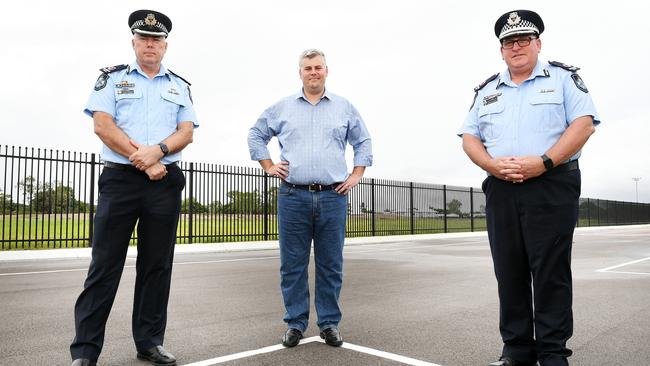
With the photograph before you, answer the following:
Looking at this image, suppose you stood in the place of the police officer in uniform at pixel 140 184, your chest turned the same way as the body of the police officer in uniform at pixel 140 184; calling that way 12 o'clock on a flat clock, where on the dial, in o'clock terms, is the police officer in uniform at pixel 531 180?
the police officer in uniform at pixel 531 180 is roughly at 10 o'clock from the police officer in uniform at pixel 140 184.

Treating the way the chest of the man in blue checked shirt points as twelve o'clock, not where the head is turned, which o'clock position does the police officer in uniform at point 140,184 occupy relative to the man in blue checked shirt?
The police officer in uniform is roughly at 2 o'clock from the man in blue checked shirt.

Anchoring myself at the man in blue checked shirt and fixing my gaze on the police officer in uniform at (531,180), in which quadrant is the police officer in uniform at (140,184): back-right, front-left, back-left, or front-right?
back-right

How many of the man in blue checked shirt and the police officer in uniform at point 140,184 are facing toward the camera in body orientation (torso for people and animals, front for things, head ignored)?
2

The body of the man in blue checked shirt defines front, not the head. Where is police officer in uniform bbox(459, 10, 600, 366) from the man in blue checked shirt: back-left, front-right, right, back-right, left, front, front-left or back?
front-left

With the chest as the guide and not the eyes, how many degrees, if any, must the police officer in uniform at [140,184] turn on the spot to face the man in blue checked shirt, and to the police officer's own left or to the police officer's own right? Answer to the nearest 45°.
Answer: approximately 90° to the police officer's own left

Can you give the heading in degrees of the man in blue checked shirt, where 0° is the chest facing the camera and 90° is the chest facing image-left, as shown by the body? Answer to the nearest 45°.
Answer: approximately 0°
